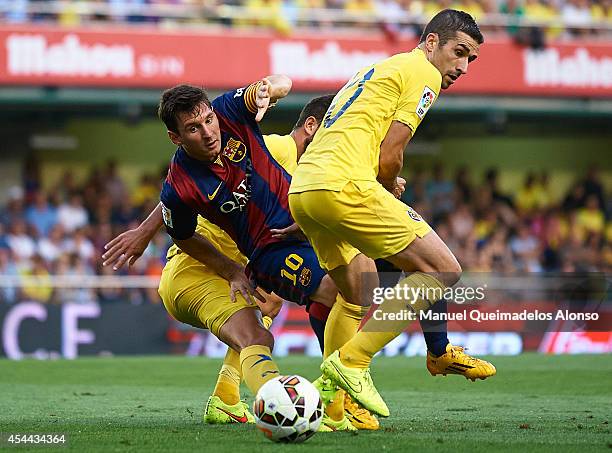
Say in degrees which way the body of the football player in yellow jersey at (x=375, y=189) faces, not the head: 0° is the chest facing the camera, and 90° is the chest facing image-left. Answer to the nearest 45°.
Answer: approximately 270°

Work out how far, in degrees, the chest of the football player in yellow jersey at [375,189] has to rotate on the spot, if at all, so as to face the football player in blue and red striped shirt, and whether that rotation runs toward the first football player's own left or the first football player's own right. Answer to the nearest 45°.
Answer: approximately 135° to the first football player's own left

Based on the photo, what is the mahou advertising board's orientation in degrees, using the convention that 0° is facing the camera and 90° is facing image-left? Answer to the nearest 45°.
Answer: approximately 0°

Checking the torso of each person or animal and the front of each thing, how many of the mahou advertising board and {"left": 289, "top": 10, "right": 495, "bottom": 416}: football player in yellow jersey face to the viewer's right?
1

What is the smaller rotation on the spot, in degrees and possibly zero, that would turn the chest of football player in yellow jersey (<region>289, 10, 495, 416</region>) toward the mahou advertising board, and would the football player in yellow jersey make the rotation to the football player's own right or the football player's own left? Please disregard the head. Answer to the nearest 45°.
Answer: approximately 90° to the football player's own left

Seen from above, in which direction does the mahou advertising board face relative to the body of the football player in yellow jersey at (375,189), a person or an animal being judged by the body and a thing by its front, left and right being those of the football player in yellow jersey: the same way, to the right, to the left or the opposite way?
to the right

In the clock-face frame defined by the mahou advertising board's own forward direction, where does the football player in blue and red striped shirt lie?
The football player in blue and red striped shirt is roughly at 12 o'clock from the mahou advertising board.

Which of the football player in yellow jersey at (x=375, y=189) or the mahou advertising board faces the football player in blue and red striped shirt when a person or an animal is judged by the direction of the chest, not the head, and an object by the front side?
the mahou advertising board

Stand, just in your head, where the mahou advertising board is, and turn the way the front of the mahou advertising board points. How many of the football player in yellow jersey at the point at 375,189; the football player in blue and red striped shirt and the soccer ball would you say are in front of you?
3
